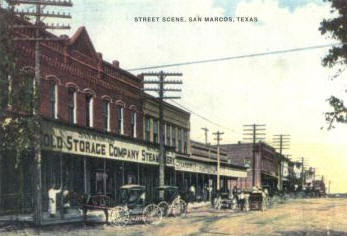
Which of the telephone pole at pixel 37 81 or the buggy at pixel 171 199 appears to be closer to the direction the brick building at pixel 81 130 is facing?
the buggy

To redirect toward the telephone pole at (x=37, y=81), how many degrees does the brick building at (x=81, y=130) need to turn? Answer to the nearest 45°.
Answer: approximately 45° to its right

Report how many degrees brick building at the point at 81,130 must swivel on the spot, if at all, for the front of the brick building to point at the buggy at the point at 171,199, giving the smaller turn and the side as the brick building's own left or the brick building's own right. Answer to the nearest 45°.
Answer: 0° — it already faces it

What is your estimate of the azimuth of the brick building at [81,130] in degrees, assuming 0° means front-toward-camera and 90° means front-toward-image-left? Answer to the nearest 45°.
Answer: approximately 315°

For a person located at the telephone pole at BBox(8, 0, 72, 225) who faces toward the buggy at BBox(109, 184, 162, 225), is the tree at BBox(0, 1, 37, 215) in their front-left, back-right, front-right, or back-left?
back-right

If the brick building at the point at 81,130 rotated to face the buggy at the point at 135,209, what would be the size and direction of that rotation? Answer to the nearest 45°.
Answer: approximately 45° to its right

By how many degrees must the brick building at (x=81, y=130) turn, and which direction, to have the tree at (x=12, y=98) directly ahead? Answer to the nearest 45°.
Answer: approximately 45° to its right
